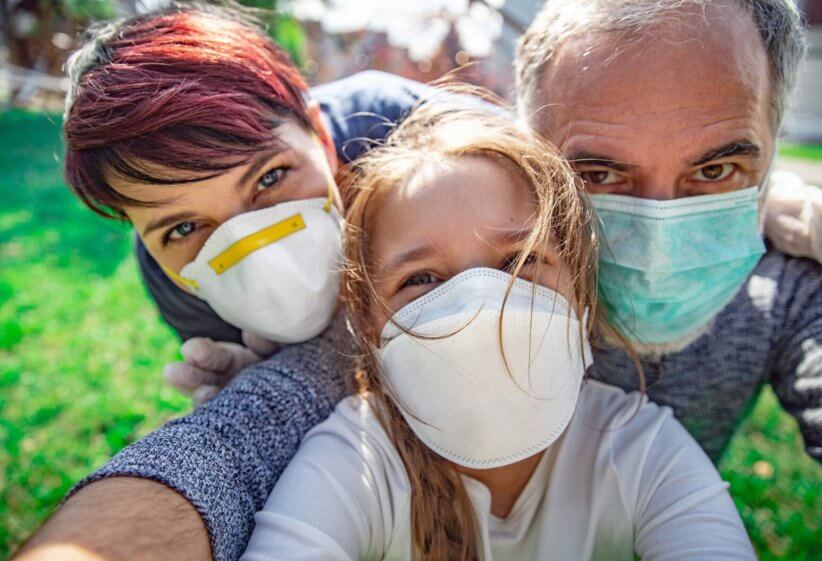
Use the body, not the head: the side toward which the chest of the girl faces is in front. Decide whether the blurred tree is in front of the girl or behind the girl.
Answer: behind

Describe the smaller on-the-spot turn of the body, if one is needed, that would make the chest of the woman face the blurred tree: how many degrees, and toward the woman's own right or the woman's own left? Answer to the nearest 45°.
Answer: approximately 180°

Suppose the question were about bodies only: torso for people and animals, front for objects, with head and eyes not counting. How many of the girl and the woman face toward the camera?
2

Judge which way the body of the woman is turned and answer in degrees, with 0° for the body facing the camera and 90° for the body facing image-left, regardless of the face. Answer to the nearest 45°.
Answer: approximately 0°

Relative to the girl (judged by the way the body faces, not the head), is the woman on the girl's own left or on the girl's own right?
on the girl's own right
